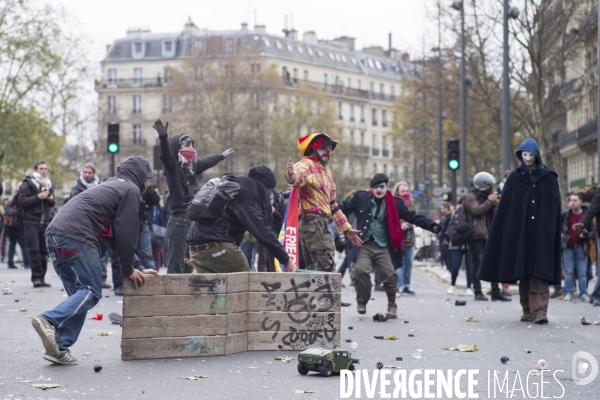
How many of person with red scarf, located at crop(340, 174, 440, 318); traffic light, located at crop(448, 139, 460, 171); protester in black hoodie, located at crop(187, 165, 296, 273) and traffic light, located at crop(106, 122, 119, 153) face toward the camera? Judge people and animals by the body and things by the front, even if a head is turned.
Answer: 3

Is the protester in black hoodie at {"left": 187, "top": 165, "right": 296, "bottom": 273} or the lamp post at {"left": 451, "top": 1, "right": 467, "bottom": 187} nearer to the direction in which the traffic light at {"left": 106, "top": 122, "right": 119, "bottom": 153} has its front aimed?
the protester in black hoodie

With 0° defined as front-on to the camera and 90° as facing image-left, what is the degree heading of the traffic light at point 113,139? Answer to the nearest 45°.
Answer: approximately 0°

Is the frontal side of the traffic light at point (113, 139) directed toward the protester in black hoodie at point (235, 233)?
yes

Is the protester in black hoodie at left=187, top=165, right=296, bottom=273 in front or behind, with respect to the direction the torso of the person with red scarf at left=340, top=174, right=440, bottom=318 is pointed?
in front

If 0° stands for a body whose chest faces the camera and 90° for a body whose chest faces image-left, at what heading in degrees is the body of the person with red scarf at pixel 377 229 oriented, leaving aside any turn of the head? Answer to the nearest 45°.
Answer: approximately 0°

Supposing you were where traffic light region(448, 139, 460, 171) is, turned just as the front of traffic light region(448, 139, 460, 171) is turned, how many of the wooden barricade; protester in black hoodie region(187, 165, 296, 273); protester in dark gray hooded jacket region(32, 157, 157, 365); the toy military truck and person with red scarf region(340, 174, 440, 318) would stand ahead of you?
5

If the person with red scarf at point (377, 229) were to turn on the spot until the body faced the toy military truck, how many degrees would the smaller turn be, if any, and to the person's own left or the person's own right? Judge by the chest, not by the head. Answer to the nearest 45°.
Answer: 0° — they already face it
